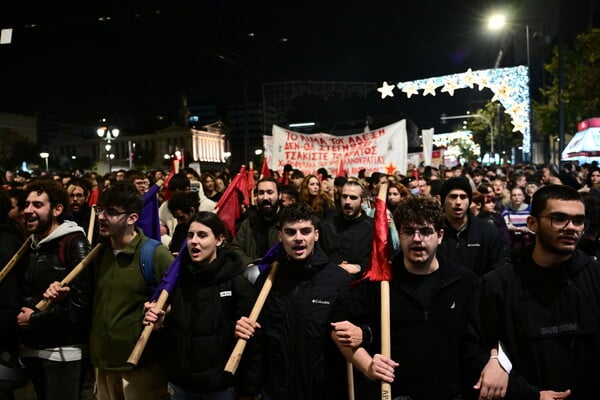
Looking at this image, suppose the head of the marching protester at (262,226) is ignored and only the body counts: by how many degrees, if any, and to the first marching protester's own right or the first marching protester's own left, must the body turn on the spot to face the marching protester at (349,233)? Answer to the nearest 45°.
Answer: approximately 45° to the first marching protester's own left

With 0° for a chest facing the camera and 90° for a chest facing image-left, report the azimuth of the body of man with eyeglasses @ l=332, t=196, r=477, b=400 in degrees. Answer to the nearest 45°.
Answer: approximately 0°

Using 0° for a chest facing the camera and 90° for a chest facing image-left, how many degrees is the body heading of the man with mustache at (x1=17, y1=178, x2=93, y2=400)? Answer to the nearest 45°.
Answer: approximately 45°

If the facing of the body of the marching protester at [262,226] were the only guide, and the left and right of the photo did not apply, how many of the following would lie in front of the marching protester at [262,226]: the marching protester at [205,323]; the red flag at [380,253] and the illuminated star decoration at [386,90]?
2

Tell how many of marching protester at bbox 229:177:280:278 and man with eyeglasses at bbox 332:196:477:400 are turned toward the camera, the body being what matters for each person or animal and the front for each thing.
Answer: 2

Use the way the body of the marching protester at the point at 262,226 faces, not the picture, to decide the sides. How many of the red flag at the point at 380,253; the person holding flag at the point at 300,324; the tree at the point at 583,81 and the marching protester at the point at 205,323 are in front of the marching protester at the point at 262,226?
3

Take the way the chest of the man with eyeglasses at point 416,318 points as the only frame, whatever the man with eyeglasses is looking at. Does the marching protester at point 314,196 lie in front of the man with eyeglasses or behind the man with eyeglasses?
behind

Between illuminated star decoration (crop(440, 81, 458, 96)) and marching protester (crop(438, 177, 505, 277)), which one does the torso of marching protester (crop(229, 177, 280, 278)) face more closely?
the marching protester

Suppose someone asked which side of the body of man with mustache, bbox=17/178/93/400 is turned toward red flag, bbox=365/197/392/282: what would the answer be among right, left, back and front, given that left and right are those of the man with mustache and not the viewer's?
left

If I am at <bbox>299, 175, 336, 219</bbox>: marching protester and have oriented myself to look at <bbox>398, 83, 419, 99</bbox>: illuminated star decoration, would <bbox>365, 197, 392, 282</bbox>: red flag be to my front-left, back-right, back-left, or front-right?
back-right

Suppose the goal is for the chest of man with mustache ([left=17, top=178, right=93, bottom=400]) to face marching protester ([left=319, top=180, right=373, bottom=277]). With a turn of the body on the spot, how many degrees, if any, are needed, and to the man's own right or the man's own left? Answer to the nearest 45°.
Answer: approximately 135° to the man's own left

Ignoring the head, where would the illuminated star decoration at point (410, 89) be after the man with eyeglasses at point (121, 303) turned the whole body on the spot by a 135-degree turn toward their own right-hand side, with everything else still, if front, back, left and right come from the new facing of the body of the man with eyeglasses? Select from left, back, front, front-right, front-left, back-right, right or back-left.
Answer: front-right
